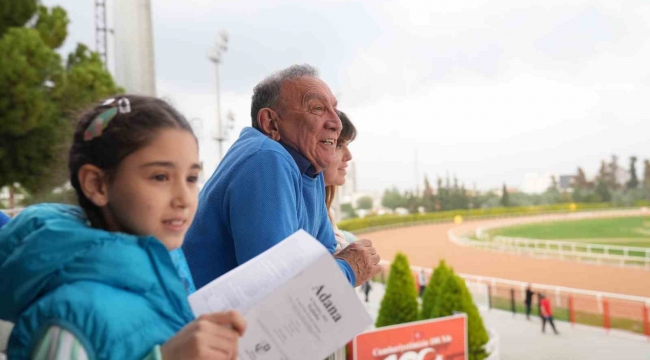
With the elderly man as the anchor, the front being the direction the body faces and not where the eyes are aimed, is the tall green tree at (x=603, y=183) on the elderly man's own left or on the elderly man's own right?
on the elderly man's own left

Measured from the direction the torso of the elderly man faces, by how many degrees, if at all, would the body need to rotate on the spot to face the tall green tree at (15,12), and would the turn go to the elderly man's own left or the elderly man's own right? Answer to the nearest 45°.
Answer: approximately 135° to the elderly man's own left

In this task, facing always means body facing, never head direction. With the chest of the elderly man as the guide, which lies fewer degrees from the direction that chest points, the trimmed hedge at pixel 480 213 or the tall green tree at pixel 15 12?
the trimmed hedge

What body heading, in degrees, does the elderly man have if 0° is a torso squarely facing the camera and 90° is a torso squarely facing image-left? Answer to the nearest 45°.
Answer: approximately 270°

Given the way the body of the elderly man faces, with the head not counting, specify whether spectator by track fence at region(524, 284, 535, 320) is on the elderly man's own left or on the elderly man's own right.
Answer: on the elderly man's own left

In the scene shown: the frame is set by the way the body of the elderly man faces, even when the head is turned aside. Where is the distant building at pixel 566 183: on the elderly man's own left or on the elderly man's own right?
on the elderly man's own left

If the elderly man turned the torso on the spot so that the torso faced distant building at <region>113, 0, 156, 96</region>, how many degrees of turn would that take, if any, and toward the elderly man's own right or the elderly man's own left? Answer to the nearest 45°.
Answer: approximately 90° to the elderly man's own left

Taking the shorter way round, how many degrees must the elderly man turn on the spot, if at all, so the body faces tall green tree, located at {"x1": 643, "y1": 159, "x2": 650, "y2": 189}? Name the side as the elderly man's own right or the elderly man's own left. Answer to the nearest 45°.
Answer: approximately 45° to the elderly man's own left
